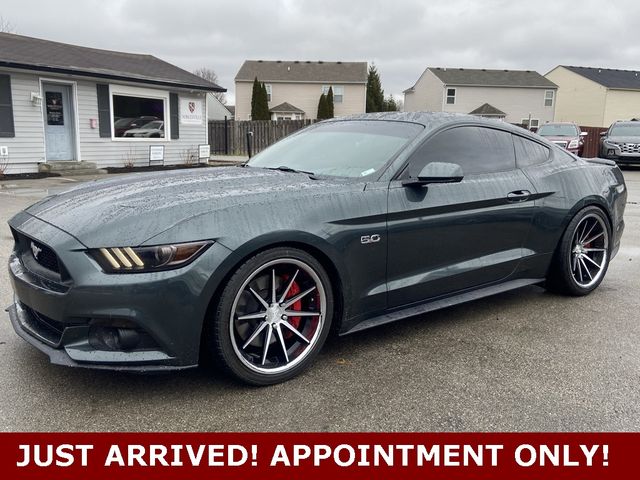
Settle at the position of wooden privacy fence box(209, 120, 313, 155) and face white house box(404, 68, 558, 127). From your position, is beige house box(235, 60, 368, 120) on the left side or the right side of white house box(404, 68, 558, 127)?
left

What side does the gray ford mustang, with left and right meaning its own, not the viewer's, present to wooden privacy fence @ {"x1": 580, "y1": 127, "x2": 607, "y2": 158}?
back

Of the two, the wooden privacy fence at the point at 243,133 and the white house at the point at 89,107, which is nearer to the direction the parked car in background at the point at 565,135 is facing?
the white house

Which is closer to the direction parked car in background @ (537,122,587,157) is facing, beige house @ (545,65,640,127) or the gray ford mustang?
the gray ford mustang

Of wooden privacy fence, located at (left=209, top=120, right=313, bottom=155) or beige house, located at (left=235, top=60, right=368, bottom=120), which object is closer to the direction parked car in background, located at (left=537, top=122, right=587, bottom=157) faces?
the wooden privacy fence

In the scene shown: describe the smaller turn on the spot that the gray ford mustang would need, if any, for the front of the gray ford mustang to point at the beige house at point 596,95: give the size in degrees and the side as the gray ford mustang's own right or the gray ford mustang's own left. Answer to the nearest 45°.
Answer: approximately 180°

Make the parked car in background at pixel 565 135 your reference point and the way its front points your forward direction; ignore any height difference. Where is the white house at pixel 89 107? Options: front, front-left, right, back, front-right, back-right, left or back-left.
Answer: front-right

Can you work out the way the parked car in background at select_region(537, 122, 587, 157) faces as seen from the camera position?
facing the viewer

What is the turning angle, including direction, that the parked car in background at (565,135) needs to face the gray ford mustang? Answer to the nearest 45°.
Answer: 0° — it already faces it

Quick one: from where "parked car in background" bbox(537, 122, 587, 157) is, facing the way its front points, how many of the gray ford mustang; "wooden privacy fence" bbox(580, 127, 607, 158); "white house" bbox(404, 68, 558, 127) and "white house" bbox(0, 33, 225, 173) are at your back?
2

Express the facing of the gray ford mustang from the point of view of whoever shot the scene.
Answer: facing the viewer and to the left of the viewer

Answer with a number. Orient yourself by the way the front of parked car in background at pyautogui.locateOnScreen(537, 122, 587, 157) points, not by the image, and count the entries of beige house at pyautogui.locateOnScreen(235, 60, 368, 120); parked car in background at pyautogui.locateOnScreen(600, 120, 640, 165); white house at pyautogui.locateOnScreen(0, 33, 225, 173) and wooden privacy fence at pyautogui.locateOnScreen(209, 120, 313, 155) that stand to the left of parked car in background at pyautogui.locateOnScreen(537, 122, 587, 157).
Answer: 1

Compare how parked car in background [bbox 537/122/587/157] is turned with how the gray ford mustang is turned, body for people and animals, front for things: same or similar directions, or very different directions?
same or similar directions

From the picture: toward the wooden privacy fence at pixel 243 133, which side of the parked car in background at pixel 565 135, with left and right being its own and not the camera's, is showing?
right

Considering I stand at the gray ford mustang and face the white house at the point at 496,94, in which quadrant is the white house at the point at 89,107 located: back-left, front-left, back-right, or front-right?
front-left

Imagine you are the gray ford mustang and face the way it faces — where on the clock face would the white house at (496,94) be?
The white house is roughly at 5 o'clock from the gray ford mustang.

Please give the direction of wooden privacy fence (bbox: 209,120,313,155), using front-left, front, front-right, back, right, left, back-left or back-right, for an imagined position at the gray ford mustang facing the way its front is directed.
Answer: back-right

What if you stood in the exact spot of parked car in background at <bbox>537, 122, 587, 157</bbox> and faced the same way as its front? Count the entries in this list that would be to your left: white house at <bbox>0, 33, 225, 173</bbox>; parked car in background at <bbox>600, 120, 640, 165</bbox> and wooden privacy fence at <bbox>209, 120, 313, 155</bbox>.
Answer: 1

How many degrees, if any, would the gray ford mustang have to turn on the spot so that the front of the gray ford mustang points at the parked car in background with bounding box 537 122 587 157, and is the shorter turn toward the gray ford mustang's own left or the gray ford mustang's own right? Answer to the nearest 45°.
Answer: approximately 180°
